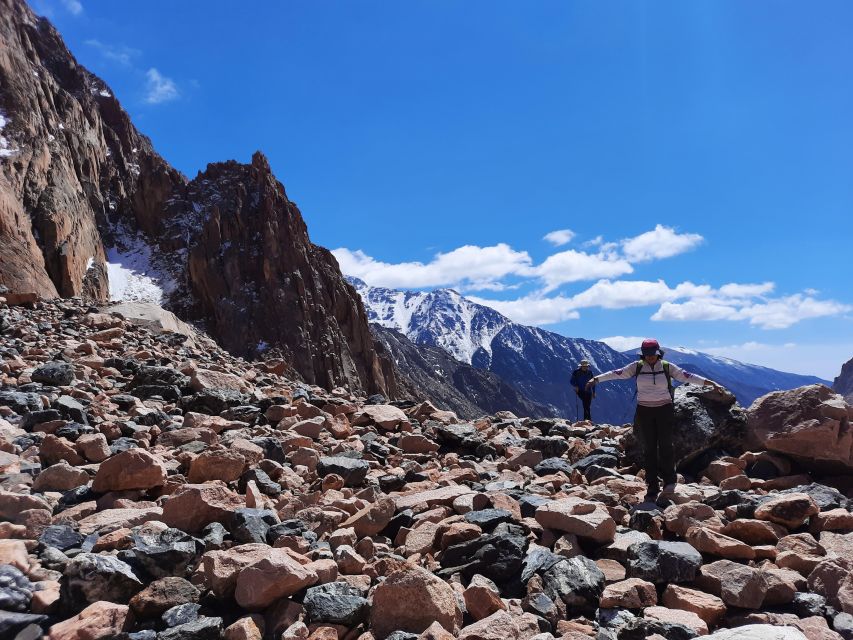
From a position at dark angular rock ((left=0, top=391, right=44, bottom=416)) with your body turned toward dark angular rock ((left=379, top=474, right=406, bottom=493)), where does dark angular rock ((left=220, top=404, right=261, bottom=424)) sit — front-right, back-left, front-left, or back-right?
front-left

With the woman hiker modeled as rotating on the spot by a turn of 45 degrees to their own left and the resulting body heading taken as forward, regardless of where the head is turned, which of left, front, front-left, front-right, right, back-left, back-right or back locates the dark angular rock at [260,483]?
right

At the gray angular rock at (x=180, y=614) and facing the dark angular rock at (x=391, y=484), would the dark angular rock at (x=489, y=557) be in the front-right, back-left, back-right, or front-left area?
front-right

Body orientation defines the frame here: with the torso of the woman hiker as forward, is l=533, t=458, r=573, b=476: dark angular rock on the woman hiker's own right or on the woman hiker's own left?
on the woman hiker's own right

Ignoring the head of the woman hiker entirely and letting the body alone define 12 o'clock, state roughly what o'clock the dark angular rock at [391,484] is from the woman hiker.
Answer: The dark angular rock is roughly at 2 o'clock from the woman hiker.

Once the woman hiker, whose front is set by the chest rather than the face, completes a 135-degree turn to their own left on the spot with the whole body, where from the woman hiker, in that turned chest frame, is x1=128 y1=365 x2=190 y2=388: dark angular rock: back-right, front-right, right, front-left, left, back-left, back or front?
back-left

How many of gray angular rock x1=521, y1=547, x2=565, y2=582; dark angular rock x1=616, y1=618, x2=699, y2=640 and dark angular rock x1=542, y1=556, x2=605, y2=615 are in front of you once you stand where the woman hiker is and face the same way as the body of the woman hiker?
3

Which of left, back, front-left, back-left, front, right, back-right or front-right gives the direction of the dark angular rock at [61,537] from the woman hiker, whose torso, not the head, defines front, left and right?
front-right

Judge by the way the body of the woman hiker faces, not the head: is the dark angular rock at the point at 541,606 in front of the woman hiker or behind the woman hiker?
in front

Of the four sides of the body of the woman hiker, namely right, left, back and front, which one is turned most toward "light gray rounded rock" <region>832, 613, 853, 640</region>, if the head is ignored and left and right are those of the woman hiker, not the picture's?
front

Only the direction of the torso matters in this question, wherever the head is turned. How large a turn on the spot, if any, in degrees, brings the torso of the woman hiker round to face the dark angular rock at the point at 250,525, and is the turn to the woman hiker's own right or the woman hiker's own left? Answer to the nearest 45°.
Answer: approximately 45° to the woman hiker's own right

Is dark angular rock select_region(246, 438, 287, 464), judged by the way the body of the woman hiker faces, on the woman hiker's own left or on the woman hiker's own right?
on the woman hiker's own right

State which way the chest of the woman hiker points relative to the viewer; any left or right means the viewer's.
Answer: facing the viewer

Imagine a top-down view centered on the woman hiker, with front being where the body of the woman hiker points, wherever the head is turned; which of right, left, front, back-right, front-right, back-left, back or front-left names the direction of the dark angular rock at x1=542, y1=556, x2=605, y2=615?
front
